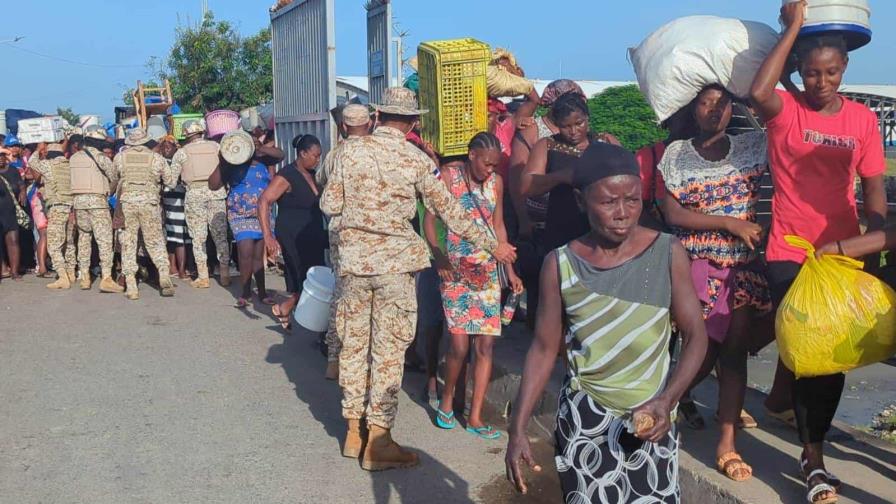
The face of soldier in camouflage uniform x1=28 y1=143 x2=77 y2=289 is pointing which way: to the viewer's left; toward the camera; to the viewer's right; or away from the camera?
away from the camera

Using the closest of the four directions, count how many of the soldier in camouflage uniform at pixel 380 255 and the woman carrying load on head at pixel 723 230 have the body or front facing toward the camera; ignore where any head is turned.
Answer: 1

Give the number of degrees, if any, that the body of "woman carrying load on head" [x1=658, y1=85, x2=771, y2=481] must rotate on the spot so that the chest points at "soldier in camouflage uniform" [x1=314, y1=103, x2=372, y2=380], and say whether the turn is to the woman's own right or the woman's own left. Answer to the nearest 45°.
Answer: approximately 90° to the woman's own right

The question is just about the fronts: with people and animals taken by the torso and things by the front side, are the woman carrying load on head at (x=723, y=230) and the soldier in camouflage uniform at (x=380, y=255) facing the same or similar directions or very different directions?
very different directions

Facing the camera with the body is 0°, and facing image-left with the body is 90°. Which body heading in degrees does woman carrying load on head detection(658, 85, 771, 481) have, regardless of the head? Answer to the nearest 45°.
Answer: approximately 0°

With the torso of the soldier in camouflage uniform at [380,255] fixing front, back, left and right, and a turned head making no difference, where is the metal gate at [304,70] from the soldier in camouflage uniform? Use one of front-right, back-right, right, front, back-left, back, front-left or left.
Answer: front-left

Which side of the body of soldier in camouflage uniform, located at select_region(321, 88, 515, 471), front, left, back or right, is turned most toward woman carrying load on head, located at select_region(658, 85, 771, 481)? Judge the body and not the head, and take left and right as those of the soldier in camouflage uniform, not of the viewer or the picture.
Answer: right

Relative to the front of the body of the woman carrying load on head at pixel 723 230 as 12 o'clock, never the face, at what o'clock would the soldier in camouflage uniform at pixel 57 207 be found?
The soldier in camouflage uniform is roughly at 4 o'clock from the woman carrying load on head.

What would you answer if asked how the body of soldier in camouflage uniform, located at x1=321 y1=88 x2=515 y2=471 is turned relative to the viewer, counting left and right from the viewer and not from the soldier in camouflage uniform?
facing away from the viewer and to the right of the viewer
